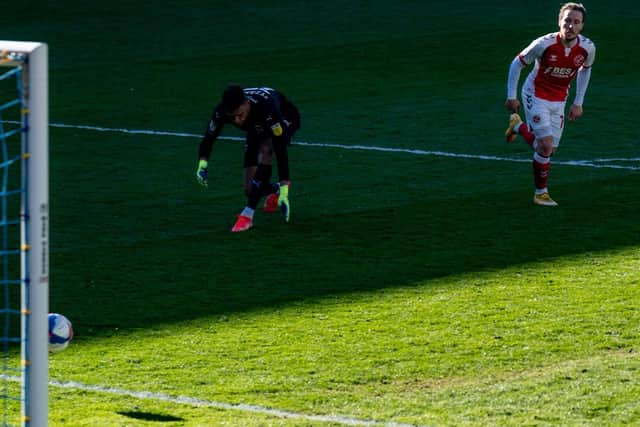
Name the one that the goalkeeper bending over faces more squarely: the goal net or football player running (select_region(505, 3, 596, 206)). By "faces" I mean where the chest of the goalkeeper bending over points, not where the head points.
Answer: the goal net

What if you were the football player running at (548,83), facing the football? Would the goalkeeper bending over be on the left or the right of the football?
right

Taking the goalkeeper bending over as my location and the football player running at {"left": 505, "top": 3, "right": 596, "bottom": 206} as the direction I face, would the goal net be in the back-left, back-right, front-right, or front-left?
back-right

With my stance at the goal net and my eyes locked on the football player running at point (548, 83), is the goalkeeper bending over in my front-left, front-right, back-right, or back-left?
front-left

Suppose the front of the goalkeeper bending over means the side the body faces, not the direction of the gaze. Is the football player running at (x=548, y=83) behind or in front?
behind

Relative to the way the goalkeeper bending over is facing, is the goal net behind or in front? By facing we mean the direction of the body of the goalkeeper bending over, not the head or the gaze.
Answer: in front

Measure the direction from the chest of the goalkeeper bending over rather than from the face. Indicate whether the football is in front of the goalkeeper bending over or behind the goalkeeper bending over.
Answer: in front

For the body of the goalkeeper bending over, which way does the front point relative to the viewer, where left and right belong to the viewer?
facing the viewer and to the left of the viewer
